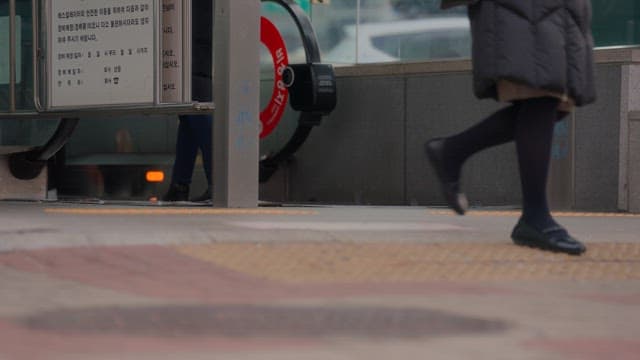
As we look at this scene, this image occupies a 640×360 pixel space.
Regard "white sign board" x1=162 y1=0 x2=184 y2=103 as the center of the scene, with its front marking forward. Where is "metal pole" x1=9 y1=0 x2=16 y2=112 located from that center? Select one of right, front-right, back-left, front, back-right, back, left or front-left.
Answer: back-right

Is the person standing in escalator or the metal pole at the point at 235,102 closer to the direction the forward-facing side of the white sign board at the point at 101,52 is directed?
the metal pole

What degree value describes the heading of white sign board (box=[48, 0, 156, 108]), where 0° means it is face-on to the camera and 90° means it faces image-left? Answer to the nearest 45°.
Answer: approximately 0°
